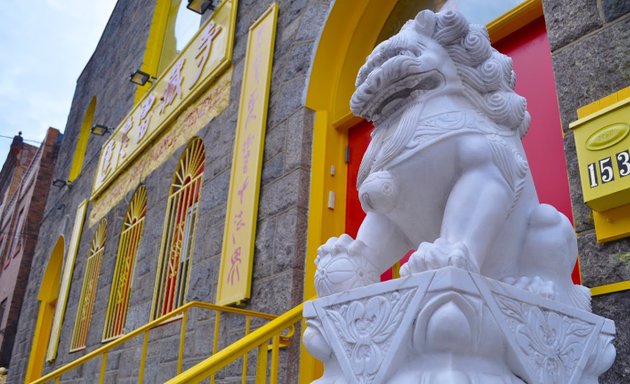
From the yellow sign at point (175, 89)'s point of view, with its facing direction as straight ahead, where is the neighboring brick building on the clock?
The neighboring brick building is roughly at 4 o'clock from the yellow sign.

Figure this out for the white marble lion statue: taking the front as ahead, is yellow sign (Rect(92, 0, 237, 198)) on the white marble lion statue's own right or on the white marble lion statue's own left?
on the white marble lion statue's own right

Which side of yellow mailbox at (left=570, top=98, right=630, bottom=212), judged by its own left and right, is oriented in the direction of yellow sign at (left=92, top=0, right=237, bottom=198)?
right

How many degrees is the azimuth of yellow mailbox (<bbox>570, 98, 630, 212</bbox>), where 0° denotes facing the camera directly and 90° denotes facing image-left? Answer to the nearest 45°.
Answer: approximately 45°

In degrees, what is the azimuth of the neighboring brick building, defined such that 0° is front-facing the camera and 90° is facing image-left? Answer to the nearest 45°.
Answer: approximately 45°

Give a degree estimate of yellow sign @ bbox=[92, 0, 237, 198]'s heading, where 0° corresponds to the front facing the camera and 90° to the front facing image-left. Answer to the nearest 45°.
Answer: approximately 45°

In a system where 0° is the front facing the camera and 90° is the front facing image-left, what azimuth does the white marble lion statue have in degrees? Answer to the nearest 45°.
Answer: approximately 45°

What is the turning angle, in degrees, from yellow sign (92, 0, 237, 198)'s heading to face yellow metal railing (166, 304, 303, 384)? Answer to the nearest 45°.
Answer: approximately 45° to its left

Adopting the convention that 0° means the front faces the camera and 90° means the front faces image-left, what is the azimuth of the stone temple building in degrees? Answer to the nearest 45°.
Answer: approximately 45°
